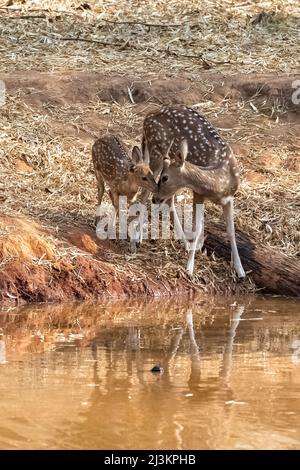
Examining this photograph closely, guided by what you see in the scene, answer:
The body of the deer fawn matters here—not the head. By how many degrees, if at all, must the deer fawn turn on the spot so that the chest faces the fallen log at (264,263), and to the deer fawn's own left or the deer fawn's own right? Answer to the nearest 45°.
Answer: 0° — it already faces it

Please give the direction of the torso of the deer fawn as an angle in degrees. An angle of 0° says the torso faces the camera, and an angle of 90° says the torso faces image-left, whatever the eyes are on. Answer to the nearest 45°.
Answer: approximately 315°
